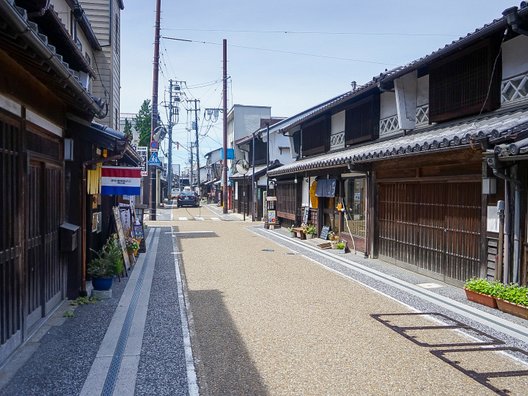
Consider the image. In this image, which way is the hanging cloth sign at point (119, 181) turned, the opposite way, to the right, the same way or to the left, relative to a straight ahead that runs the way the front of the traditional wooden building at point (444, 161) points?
to the left

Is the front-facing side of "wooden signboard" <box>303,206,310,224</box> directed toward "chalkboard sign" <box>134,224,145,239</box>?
yes

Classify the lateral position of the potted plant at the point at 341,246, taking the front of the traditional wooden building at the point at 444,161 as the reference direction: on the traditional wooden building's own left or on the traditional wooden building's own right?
on the traditional wooden building's own right

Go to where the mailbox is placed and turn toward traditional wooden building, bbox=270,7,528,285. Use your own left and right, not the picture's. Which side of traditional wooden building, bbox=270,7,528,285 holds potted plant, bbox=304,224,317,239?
left

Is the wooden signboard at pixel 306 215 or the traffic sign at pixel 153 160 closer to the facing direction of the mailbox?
the wooden signboard

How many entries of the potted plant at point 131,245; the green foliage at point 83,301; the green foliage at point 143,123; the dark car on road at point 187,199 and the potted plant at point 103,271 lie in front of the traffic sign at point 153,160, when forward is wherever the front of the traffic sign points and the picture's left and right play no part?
3

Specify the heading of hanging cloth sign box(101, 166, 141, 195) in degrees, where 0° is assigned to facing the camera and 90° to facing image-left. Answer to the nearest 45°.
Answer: approximately 0°

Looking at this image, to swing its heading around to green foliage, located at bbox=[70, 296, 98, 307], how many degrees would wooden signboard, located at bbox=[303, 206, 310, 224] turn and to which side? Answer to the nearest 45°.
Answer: approximately 45° to its left

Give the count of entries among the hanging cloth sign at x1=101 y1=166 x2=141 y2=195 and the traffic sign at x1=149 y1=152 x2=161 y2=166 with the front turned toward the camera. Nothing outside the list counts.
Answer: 2

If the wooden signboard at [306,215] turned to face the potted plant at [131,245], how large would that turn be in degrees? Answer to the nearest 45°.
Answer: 0° — it already faces it
